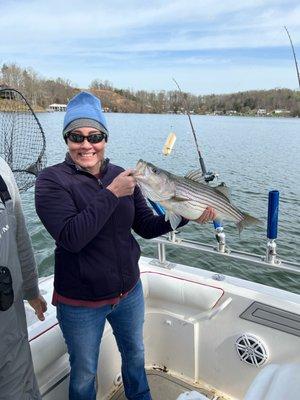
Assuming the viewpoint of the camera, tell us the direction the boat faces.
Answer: facing the viewer and to the right of the viewer

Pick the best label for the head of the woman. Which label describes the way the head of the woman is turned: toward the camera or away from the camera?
toward the camera
